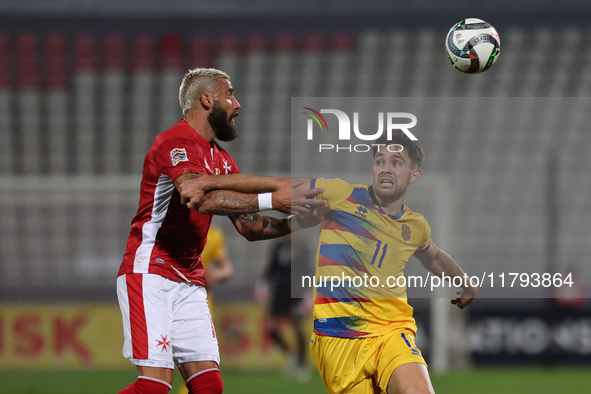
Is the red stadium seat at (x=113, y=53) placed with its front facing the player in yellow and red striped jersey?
yes

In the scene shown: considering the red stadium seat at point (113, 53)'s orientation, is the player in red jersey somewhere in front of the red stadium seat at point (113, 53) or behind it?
in front

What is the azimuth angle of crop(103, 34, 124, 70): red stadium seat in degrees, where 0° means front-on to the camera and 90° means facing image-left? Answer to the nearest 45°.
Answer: approximately 0°

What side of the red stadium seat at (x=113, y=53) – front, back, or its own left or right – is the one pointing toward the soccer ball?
front

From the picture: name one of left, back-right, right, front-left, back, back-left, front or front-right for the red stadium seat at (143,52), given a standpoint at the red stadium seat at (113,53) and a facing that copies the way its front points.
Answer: left

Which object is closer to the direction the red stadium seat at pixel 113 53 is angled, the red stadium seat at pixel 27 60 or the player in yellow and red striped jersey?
the player in yellow and red striped jersey

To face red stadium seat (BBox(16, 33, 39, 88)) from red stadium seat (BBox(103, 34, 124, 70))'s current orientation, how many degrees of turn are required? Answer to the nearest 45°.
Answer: approximately 90° to its right

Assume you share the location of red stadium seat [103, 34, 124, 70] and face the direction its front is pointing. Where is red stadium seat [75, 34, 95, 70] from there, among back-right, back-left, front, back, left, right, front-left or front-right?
right

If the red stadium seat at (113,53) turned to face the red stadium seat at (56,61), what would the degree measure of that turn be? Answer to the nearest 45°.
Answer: approximately 90° to its right

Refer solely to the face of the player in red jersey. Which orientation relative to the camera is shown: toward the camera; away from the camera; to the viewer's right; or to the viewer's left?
to the viewer's right

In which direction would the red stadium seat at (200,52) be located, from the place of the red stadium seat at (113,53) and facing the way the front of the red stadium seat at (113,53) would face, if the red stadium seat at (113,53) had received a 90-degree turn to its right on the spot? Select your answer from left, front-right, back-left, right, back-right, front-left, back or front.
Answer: back
